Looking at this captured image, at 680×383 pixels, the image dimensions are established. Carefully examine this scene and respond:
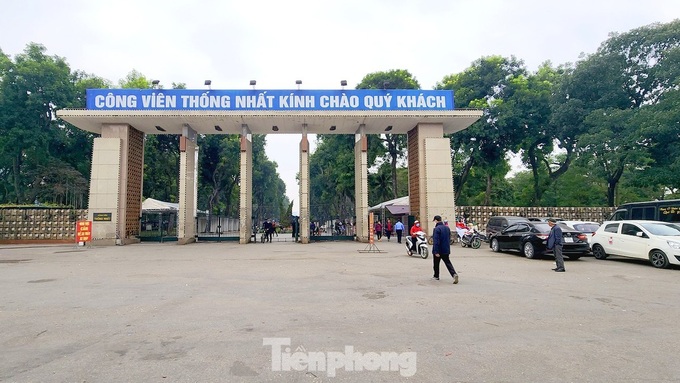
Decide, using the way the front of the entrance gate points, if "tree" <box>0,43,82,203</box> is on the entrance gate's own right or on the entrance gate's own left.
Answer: on the entrance gate's own right

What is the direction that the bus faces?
to the viewer's left

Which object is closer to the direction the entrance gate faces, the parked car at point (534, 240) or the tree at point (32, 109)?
the parked car

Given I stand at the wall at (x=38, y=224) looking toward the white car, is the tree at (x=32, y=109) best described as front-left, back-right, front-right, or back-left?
back-left

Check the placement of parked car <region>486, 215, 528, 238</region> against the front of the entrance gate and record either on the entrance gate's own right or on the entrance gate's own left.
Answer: on the entrance gate's own left

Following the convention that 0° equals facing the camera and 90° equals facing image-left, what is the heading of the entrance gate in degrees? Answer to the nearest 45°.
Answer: approximately 0°

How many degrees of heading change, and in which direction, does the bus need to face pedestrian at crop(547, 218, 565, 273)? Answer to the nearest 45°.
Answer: approximately 90° to its left
